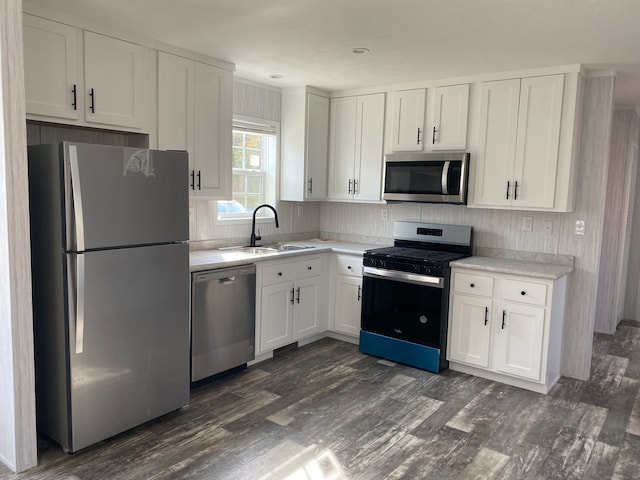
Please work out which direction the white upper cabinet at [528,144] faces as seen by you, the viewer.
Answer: facing the viewer and to the left of the viewer

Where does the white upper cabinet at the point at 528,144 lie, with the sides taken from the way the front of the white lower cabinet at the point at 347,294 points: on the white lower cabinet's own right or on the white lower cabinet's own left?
on the white lower cabinet's own left

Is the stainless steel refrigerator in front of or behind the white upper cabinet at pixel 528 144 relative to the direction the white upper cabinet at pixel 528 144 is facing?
in front

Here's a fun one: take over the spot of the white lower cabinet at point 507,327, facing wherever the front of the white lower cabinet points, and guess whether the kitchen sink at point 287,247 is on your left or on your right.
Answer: on your right

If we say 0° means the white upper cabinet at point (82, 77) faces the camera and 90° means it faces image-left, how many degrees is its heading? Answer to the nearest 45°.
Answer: approximately 315°

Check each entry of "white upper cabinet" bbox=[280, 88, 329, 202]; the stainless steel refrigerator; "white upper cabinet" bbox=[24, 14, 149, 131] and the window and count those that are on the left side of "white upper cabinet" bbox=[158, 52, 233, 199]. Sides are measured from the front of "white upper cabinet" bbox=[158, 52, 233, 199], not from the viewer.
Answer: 2

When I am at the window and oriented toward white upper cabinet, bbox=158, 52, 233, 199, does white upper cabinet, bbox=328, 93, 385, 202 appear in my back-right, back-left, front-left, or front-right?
back-left

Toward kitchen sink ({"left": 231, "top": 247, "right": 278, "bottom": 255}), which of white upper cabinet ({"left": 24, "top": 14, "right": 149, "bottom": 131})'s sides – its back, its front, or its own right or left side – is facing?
left

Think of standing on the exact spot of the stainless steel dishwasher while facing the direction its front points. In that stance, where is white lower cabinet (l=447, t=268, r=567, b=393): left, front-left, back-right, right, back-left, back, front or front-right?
front-left

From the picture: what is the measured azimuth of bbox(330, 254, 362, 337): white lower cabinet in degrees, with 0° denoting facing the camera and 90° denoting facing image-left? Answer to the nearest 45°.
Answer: approximately 45°
